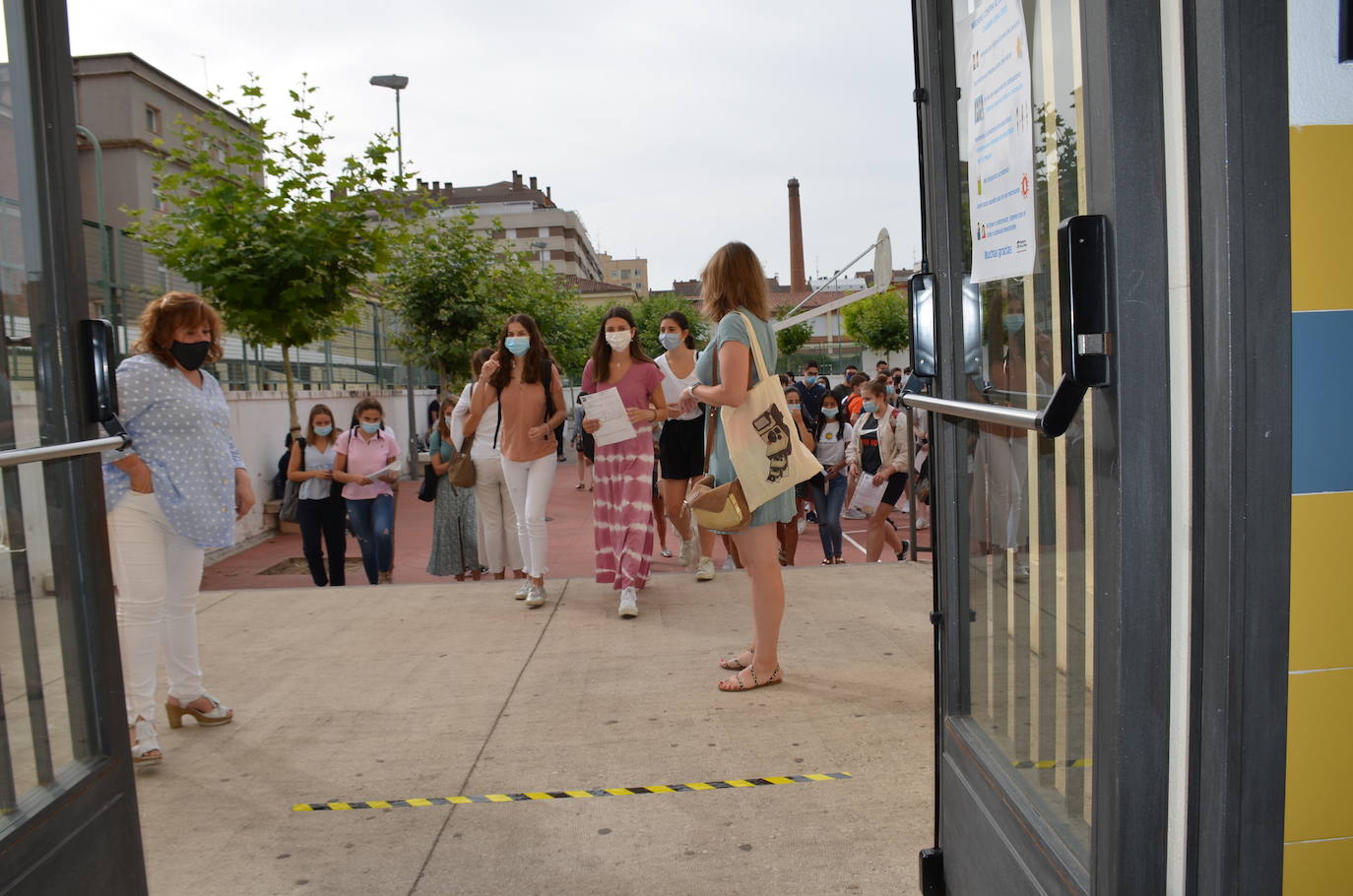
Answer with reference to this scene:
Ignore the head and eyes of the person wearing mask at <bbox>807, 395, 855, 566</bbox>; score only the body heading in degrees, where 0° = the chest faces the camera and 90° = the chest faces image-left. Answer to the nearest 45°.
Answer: approximately 0°

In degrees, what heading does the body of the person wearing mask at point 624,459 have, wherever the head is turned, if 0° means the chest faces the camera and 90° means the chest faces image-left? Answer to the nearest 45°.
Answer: approximately 0°

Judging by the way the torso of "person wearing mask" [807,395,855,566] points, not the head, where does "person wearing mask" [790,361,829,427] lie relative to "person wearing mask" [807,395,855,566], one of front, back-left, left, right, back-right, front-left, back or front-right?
back

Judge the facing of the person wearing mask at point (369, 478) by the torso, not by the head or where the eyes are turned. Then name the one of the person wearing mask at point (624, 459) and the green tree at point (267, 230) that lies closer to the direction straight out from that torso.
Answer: the person wearing mask

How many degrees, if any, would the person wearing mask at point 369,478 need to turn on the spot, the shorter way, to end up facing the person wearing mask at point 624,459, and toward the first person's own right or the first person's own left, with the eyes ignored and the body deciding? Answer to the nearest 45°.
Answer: approximately 45° to the first person's own left

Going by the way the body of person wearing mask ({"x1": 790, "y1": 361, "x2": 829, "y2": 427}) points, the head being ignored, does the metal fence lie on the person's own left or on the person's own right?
on the person's own right

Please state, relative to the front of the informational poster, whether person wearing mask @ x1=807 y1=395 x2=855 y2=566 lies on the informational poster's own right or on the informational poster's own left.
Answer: on the informational poster's own right

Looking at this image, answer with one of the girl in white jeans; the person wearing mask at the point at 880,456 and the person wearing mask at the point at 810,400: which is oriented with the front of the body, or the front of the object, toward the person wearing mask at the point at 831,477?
the person wearing mask at the point at 810,400
